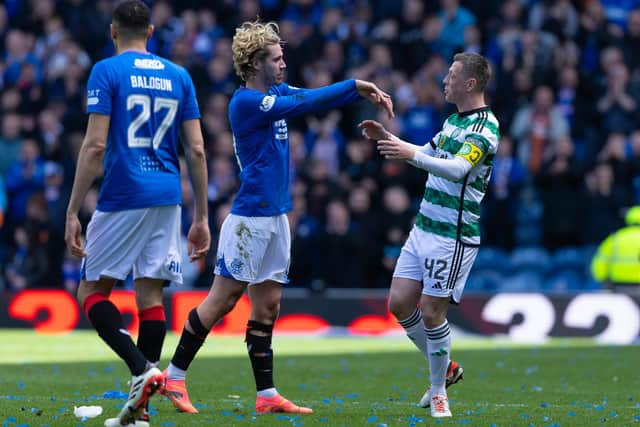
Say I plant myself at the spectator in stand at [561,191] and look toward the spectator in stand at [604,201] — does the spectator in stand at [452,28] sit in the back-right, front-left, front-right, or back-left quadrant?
back-left

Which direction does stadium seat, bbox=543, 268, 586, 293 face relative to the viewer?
toward the camera

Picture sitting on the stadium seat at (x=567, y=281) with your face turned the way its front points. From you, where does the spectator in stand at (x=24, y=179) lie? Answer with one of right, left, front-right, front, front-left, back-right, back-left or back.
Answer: right

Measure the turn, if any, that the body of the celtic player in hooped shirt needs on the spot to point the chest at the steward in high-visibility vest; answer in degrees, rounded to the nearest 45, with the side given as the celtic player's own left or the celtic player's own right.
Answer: approximately 135° to the celtic player's own right

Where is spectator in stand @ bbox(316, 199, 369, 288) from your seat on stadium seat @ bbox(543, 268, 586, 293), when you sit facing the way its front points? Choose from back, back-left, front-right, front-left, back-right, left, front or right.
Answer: right

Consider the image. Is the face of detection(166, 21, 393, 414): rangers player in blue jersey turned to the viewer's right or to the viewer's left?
to the viewer's right

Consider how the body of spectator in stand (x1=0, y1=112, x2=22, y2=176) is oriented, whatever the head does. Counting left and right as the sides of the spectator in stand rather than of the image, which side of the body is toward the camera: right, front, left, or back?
front

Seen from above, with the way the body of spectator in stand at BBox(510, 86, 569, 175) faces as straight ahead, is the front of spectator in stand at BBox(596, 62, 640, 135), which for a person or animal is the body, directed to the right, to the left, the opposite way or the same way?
the same way

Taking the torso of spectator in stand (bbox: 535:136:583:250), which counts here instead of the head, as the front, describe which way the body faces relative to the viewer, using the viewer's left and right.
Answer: facing the viewer

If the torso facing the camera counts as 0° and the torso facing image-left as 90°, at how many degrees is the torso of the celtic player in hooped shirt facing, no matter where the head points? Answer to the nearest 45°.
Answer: approximately 45°

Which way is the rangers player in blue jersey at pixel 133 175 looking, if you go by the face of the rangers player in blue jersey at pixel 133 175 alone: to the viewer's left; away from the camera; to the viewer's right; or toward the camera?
away from the camera

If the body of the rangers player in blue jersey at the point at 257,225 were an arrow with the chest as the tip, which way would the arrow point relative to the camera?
to the viewer's right

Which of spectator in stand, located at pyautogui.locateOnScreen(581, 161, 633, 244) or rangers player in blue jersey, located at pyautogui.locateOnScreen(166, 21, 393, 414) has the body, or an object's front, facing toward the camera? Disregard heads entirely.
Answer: the spectator in stand

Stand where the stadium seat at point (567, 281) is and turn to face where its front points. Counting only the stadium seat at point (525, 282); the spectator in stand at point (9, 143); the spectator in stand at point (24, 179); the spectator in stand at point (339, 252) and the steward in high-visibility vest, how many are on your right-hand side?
4

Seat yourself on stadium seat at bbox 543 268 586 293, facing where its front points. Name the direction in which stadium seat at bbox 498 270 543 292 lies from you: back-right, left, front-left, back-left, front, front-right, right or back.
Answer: right
